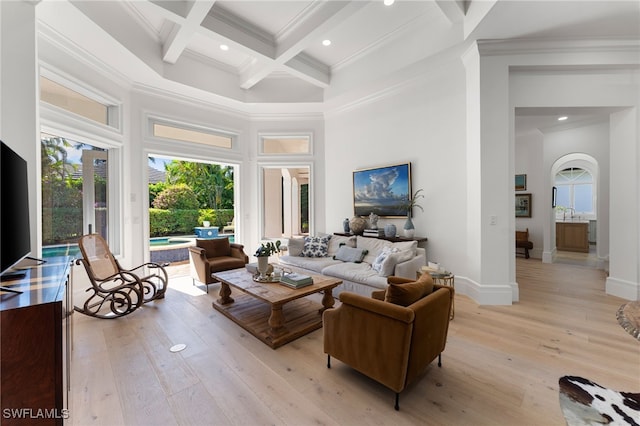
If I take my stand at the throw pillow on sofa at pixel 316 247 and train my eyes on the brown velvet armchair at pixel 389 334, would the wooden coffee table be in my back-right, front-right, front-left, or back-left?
front-right

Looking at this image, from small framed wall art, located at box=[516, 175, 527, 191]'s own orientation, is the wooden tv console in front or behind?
in front

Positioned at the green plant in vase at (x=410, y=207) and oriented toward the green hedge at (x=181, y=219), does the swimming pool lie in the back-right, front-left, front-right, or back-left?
front-left

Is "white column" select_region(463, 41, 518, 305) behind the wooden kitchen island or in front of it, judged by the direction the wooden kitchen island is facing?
in front

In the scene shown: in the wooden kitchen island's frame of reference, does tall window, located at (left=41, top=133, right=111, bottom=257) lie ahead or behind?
ahead

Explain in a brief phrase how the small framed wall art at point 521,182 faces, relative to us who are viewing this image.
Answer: facing the viewer

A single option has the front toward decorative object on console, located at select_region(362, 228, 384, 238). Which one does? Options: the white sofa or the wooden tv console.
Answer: the wooden tv console

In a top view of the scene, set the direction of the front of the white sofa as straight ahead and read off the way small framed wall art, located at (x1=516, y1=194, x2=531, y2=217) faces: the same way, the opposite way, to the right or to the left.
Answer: the same way

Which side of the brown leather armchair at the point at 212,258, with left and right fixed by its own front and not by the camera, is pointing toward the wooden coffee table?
front

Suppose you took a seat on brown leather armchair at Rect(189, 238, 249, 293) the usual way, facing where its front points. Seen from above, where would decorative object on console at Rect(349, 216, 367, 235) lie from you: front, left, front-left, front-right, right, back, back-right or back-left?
front-left

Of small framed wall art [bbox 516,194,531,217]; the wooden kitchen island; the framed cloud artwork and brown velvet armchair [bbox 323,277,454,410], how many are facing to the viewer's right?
0

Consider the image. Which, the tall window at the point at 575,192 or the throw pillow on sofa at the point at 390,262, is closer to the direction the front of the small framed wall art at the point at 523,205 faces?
the throw pillow on sofa

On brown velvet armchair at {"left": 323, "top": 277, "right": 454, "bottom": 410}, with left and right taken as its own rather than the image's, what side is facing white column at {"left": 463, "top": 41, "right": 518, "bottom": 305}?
right

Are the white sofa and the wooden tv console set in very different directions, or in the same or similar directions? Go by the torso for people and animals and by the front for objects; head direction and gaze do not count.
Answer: very different directions

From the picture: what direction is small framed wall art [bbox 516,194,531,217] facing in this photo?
toward the camera

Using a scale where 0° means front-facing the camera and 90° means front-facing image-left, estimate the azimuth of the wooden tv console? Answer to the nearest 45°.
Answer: approximately 270°
